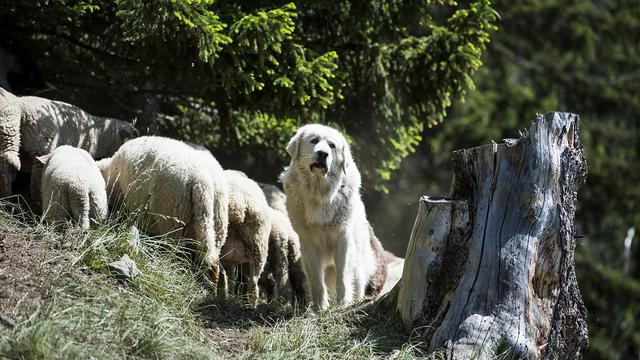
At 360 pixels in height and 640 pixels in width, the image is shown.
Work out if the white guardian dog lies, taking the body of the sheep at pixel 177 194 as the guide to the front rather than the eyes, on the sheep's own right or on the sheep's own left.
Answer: on the sheep's own right

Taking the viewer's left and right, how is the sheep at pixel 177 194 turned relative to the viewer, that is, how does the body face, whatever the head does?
facing away from the viewer and to the left of the viewer
